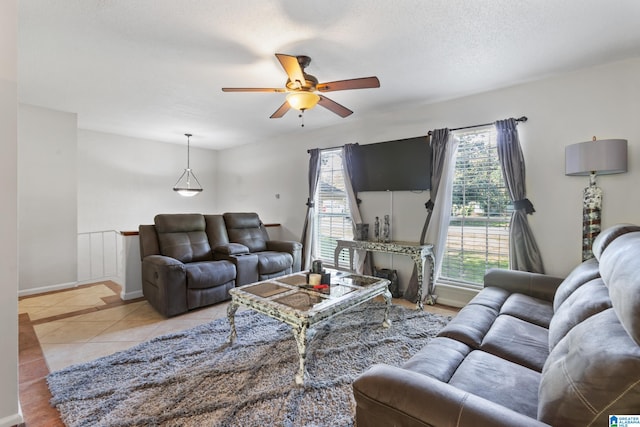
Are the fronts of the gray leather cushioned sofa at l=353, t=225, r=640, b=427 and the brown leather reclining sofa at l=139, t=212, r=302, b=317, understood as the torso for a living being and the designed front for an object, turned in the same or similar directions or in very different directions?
very different directions

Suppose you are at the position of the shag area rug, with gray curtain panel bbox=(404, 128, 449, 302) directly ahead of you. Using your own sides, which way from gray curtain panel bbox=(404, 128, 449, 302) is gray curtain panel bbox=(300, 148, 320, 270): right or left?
left

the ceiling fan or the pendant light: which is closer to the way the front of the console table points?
the ceiling fan

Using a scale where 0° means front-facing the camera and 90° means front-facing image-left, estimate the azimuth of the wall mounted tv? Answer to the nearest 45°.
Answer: approximately 45°

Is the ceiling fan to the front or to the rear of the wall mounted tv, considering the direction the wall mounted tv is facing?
to the front

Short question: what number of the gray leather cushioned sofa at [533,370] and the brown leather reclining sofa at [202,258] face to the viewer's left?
1

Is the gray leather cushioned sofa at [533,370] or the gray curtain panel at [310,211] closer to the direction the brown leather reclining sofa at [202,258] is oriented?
the gray leather cushioned sofa

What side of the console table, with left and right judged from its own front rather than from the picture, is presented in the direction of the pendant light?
right
